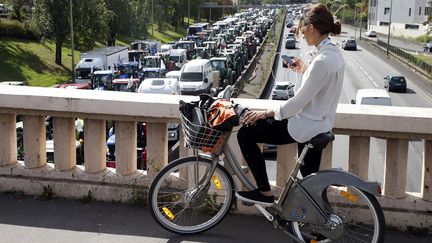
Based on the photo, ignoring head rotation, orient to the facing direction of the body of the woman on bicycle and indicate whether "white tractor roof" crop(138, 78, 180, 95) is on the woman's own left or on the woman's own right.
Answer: on the woman's own right

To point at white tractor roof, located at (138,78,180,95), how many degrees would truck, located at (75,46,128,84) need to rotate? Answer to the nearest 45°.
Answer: approximately 45° to its left

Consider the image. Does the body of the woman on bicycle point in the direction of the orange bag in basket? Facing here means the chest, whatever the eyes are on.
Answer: yes

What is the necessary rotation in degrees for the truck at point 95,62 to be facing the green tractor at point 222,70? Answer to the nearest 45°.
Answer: approximately 135° to its left

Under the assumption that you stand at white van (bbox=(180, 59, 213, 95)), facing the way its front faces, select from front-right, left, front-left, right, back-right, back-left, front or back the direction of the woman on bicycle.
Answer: front-left

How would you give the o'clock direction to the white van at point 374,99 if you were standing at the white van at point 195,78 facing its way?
the white van at point 374,99 is roughly at 9 o'clock from the white van at point 195,78.

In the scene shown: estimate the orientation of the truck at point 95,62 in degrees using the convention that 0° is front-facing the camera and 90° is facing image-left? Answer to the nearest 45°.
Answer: approximately 45°

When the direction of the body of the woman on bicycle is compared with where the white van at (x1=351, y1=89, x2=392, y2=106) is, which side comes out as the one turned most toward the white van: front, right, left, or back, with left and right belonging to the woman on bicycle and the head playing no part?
right

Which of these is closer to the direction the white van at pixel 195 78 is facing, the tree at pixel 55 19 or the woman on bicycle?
the woman on bicycle

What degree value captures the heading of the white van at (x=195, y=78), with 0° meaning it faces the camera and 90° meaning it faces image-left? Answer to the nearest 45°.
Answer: approximately 45°

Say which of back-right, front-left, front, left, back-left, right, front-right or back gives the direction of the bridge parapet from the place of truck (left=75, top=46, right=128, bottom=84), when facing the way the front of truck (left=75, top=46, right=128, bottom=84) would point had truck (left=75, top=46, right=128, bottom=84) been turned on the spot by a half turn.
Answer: back-right

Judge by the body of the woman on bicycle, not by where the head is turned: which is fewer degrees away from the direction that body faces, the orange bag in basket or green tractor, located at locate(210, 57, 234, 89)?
the orange bag in basket

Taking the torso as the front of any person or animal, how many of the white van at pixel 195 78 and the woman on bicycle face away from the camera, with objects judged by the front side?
0

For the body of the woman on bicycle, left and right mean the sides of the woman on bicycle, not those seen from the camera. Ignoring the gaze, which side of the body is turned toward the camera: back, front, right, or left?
left

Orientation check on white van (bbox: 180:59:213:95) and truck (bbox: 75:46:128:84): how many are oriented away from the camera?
0
